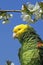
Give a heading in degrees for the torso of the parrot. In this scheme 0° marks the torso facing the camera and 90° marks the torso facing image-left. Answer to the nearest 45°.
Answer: approximately 45°
